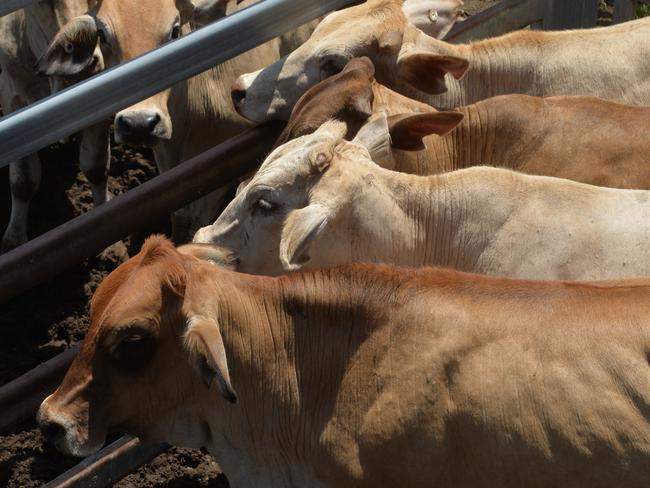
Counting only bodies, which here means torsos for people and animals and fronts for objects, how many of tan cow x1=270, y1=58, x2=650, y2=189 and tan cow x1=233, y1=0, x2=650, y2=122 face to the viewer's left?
2

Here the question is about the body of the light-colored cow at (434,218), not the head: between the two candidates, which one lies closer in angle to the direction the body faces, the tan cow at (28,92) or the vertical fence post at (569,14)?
the tan cow

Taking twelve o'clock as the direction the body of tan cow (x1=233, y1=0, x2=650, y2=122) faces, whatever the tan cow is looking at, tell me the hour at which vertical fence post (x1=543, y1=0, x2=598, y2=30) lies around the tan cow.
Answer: The vertical fence post is roughly at 4 o'clock from the tan cow.

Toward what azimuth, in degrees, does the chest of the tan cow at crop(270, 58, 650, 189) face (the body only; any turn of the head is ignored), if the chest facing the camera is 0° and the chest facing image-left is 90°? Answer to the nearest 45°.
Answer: approximately 90°

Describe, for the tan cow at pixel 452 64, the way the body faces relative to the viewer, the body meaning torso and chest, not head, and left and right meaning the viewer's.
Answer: facing to the left of the viewer

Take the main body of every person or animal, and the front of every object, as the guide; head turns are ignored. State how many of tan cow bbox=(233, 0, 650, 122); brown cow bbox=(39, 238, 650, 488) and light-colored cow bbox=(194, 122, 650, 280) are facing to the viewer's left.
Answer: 3

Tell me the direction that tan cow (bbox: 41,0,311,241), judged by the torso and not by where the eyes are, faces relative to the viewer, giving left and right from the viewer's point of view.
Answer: facing the viewer and to the left of the viewer

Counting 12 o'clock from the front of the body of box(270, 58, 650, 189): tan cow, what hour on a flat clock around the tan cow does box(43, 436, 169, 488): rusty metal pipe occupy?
The rusty metal pipe is roughly at 11 o'clock from the tan cow.

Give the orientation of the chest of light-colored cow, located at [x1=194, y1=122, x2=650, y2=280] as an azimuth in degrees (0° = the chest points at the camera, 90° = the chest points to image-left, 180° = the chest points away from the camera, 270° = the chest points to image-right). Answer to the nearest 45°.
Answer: approximately 90°

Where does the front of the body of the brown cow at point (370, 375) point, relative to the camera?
to the viewer's left
